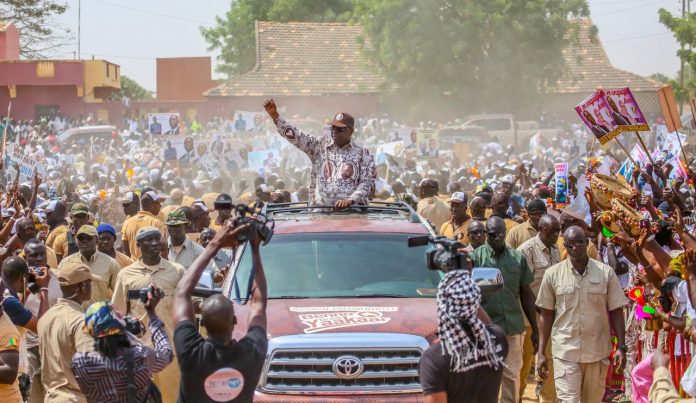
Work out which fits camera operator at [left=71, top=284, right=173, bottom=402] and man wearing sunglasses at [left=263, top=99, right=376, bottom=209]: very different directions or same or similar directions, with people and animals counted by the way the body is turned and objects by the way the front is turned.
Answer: very different directions

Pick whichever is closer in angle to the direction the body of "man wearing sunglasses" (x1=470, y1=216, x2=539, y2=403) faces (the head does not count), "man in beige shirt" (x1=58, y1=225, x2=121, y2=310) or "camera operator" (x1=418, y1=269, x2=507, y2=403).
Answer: the camera operator

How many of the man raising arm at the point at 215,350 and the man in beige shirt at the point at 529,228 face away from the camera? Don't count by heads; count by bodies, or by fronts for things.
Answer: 1

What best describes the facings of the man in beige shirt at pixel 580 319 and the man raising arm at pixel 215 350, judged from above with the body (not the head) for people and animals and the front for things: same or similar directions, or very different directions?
very different directions

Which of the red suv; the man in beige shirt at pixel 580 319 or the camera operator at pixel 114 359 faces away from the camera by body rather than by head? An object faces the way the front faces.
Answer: the camera operator

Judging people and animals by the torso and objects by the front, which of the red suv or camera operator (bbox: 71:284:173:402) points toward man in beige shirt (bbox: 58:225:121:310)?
the camera operator

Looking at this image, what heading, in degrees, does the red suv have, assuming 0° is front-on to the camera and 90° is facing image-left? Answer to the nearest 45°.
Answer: approximately 0°

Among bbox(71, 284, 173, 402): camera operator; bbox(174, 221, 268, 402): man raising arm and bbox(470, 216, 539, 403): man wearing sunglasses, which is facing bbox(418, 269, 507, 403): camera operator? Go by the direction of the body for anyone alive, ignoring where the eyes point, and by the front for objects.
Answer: the man wearing sunglasses

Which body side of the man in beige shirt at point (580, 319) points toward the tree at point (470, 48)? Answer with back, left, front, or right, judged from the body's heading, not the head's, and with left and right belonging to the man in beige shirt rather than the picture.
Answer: back

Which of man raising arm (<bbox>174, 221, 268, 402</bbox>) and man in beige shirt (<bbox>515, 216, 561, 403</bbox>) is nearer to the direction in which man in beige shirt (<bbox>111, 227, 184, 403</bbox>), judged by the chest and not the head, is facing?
the man raising arm
